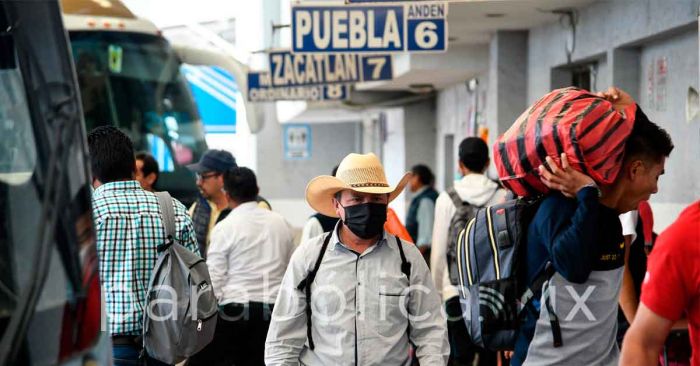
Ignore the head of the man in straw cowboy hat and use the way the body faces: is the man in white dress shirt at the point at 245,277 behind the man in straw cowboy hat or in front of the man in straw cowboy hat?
behind

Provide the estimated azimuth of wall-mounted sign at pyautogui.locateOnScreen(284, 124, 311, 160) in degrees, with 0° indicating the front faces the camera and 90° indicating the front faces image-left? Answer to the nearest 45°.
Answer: approximately 0°

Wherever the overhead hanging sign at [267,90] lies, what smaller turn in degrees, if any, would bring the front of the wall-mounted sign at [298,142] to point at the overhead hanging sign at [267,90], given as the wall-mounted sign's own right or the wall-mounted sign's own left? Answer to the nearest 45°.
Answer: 0° — it already faces it

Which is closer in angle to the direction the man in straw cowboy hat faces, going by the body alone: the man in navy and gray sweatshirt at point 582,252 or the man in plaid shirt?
the man in navy and gray sweatshirt

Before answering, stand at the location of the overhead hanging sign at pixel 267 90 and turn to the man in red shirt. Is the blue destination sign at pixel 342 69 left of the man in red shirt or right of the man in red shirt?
left

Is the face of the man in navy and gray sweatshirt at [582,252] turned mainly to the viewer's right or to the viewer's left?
to the viewer's right

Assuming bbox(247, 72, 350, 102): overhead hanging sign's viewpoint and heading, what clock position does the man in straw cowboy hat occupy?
The man in straw cowboy hat is roughly at 12 o'clock from the overhead hanging sign.

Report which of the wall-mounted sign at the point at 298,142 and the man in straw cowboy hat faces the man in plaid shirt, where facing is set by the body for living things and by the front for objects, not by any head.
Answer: the wall-mounted sign

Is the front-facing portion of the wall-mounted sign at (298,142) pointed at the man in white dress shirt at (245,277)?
yes

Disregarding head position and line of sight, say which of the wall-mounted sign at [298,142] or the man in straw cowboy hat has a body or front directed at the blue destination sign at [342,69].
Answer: the wall-mounted sign at [298,142]

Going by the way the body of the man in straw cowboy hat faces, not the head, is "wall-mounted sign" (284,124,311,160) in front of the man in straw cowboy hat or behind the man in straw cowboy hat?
behind

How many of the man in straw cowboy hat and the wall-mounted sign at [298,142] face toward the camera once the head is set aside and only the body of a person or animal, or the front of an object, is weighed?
2

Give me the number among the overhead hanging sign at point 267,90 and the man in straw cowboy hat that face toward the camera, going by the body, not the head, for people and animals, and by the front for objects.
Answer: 2
